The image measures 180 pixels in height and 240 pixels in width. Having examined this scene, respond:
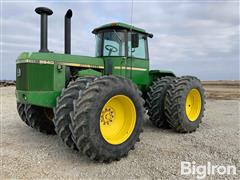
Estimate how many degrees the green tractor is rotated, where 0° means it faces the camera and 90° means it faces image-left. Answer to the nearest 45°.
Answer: approximately 45°
